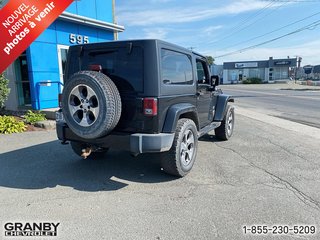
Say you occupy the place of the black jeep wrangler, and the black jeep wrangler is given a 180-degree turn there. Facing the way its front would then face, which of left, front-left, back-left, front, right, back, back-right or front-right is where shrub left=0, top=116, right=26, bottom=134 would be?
right

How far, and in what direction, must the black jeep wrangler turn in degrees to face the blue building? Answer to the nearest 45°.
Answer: approximately 90° to its left

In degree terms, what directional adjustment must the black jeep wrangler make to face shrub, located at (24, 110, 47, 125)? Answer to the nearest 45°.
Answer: approximately 90° to its left

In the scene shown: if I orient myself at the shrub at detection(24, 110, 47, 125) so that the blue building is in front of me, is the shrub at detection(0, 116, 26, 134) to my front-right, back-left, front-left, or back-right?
back-left

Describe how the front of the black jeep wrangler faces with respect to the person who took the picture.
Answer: facing away from the viewer and to the right of the viewer
